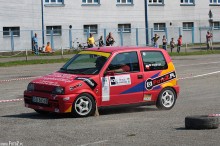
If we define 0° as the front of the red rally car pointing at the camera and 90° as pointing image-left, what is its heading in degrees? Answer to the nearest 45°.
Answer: approximately 45°

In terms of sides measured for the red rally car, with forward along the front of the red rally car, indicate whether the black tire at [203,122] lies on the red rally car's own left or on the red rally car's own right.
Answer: on the red rally car's own left
